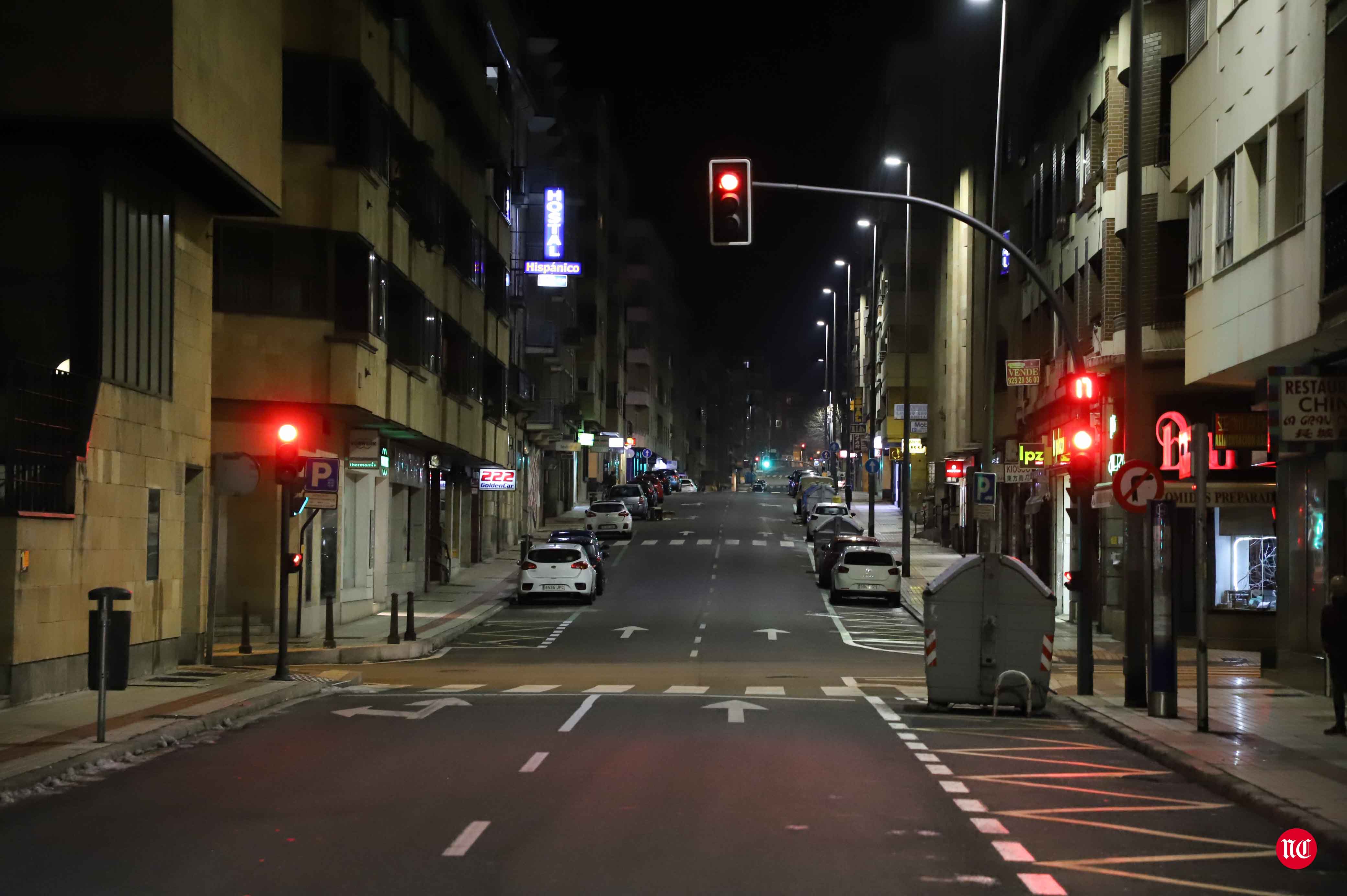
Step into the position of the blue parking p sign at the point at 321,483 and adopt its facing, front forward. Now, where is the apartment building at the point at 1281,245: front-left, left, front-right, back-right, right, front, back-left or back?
front-left

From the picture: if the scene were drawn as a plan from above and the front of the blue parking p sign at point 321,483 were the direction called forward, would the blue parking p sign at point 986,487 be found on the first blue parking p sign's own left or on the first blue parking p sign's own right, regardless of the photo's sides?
on the first blue parking p sign's own left

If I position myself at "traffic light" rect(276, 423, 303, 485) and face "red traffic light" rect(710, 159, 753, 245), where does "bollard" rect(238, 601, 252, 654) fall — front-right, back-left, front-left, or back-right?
back-left

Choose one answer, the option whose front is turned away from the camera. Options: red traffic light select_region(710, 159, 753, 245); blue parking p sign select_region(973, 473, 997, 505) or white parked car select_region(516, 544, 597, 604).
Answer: the white parked car

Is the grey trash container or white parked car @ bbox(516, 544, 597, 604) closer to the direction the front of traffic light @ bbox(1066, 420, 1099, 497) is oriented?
the grey trash container

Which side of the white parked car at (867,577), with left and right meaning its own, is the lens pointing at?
back

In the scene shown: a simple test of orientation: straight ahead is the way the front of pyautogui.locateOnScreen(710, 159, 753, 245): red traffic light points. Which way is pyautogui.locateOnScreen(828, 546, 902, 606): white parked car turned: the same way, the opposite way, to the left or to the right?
the opposite way

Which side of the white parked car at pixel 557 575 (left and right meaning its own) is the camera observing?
back

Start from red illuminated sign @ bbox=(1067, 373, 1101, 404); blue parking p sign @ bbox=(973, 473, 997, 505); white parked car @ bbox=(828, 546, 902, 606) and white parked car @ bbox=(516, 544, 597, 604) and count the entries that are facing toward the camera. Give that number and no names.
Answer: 2
